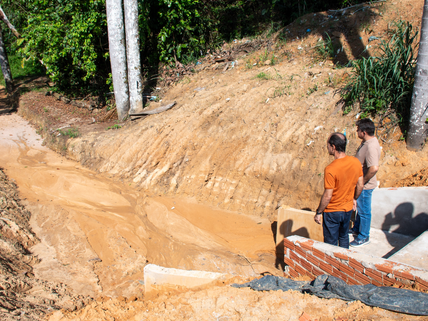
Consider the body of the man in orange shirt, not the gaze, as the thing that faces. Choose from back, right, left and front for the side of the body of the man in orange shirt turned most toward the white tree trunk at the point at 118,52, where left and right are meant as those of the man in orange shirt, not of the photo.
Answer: front

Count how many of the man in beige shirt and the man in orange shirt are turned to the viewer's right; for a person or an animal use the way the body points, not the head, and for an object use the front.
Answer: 0

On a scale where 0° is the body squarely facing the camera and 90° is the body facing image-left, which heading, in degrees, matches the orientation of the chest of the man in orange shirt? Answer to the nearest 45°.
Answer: approximately 135°

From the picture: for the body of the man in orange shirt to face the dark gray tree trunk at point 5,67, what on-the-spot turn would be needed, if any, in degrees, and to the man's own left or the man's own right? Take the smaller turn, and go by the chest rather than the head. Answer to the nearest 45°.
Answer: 0° — they already face it

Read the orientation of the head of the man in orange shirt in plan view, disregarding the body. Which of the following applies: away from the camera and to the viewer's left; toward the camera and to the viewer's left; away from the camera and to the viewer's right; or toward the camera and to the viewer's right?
away from the camera and to the viewer's left

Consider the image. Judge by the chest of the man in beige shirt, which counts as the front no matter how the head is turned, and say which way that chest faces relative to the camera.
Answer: to the viewer's left

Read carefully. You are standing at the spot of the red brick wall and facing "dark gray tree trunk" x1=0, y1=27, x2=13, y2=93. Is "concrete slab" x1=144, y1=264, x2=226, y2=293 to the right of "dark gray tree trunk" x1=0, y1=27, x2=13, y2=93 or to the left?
left

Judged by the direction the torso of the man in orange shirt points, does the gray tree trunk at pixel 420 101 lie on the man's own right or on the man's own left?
on the man's own right

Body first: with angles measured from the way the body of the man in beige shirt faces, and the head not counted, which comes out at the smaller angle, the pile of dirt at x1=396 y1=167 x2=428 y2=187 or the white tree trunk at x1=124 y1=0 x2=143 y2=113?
the white tree trunk

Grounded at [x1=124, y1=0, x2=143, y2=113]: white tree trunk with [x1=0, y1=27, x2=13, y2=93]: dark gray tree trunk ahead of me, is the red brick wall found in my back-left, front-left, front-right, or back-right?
back-left
